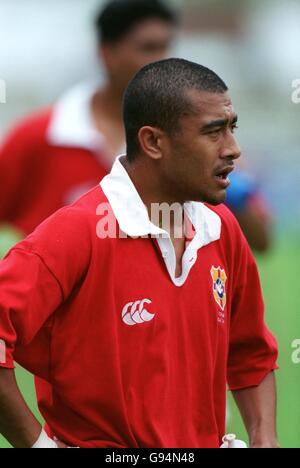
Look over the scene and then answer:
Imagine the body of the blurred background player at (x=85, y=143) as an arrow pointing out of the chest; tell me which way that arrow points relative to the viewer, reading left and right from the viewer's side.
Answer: facing the viewer and to the right of the viewer
